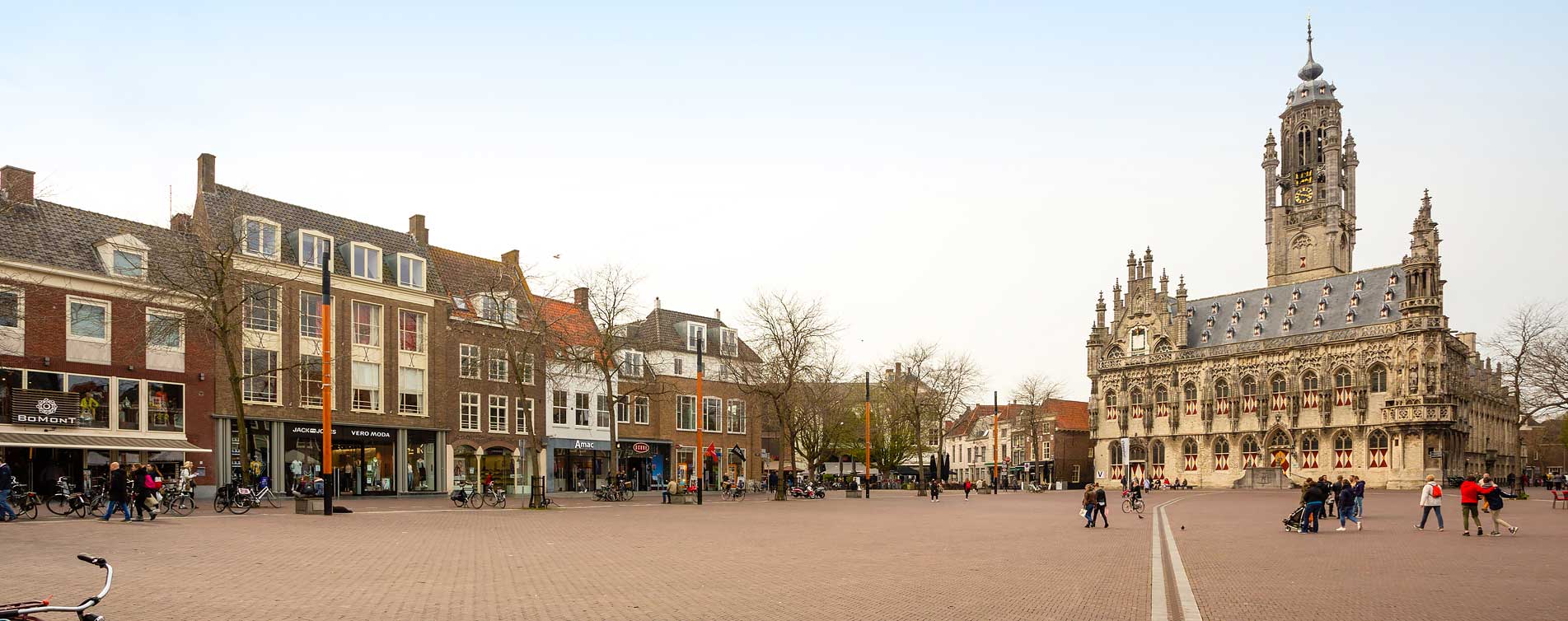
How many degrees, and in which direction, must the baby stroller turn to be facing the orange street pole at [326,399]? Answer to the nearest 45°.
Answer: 0° — it already faces it

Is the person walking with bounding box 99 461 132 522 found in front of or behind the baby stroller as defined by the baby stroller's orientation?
in front

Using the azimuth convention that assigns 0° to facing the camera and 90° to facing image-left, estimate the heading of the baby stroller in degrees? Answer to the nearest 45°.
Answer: approximately 90°

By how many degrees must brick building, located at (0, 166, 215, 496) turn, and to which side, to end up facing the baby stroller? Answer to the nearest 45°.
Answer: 0° — it already faces it

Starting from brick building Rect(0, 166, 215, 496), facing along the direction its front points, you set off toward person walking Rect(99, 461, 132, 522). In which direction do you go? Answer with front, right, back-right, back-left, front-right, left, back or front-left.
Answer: front-right

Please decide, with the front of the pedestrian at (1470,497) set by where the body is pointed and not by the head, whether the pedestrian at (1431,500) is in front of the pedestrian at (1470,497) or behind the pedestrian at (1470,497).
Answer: in front

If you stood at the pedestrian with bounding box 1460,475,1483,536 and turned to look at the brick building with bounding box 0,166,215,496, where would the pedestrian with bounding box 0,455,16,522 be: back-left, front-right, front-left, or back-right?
front-left

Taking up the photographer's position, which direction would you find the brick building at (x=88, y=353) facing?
facing the viewer and to the right of the viewer

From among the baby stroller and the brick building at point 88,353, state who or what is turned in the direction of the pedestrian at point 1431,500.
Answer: the brick building

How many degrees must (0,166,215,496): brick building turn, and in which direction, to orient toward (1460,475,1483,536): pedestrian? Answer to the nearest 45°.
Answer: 0° — it already faces them

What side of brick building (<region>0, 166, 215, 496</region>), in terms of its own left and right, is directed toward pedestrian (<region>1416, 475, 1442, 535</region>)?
front

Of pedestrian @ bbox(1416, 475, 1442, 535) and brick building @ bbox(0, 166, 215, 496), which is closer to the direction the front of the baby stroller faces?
the brick building
